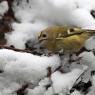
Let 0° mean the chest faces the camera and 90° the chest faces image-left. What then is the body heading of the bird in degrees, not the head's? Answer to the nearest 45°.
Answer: approximately 90°
